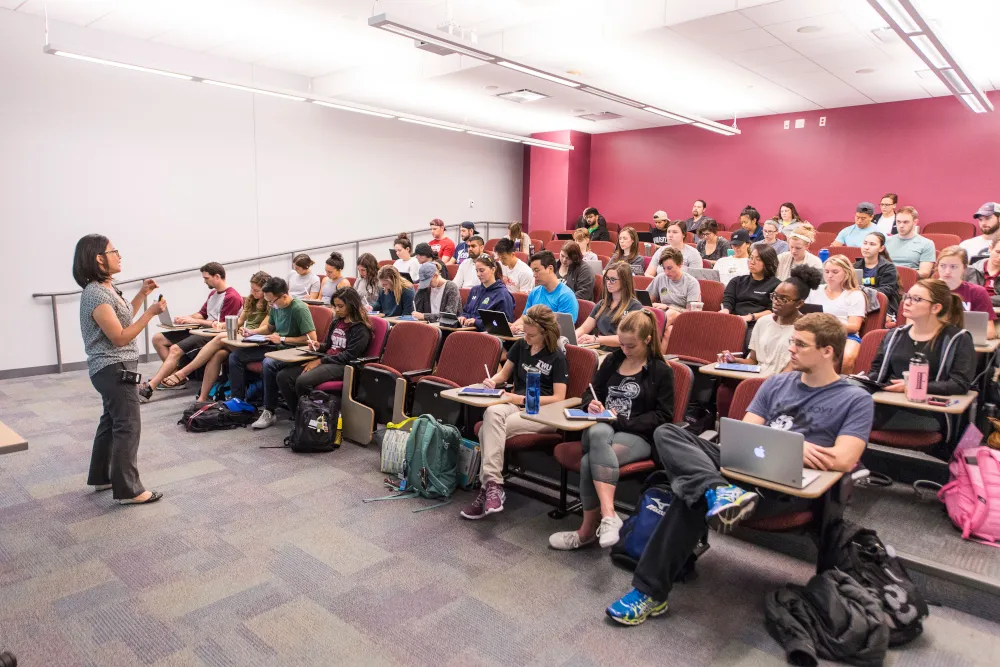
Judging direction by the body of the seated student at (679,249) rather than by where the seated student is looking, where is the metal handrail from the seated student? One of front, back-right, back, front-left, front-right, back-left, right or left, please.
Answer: front-right

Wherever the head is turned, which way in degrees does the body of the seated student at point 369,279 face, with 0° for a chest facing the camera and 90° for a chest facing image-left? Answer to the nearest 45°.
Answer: approximately 45°

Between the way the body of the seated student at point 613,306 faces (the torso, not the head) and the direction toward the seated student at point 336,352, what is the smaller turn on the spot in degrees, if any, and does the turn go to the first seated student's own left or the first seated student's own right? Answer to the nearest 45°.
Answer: approximately 45° to the first seated student's own right

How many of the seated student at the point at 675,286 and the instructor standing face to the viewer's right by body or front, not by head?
1

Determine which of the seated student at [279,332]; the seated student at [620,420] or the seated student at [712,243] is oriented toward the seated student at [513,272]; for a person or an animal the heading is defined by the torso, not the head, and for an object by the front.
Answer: the seated student at [712,243]
